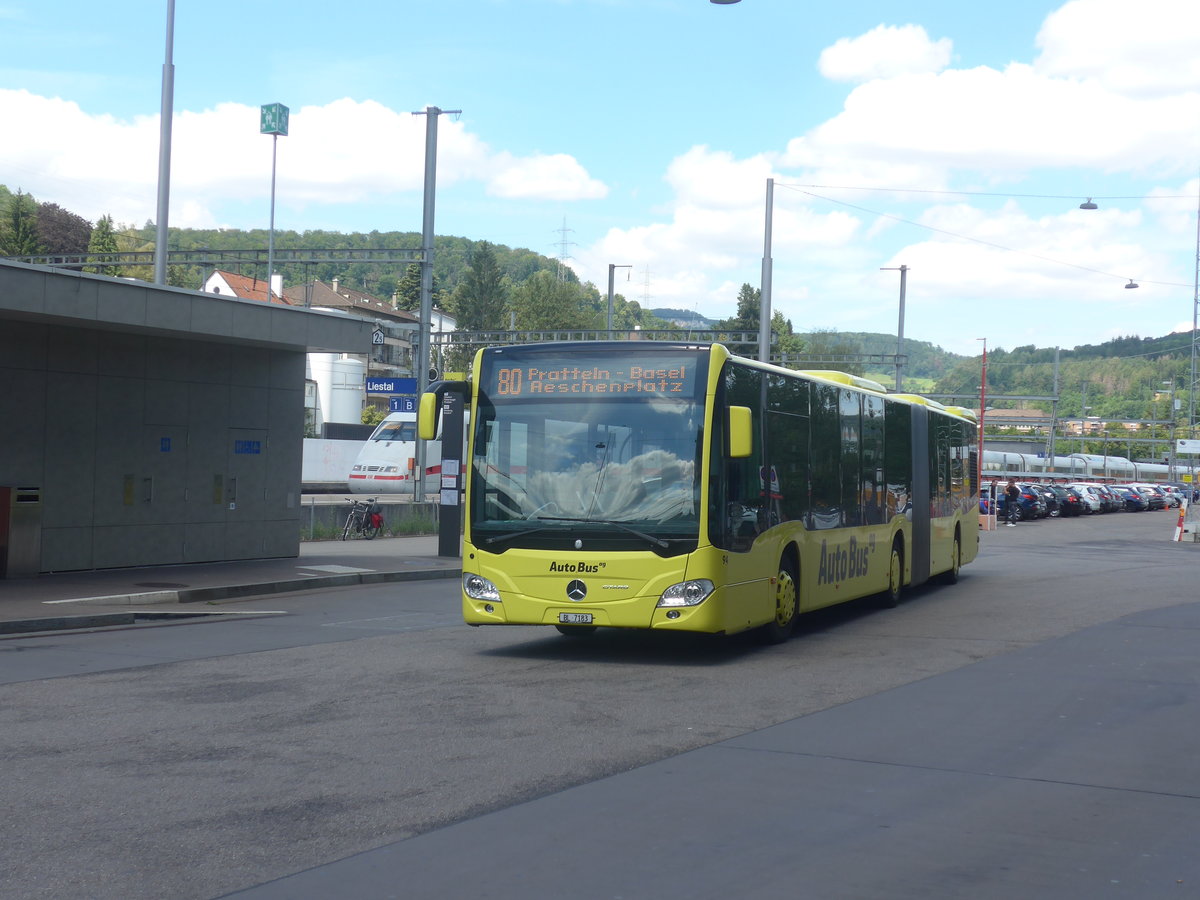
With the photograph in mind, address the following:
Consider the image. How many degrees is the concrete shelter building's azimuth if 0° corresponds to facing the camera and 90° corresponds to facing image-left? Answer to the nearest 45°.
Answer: approximately 315°

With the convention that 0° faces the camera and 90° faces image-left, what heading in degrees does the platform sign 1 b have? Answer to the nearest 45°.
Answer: approximately 0°

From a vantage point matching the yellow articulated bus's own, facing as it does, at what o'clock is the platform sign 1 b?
The platform sign 1 b is roughly at 4 o'clock from the yellow articulated bus.

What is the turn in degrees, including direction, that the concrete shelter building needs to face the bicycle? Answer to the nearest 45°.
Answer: approximately 90° to its left

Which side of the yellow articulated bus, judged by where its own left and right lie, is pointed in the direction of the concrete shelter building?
right

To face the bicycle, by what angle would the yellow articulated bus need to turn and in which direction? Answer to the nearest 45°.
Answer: approximately 135° to its right

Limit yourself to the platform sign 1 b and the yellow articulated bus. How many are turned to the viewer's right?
0

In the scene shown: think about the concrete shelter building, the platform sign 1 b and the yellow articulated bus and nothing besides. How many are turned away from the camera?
0

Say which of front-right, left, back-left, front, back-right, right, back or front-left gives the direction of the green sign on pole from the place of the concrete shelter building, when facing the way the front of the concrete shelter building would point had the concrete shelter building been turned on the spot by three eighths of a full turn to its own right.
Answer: right

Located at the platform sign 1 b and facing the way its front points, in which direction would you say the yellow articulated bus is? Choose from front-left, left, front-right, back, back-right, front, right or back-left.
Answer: front

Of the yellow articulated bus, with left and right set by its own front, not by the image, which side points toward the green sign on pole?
right

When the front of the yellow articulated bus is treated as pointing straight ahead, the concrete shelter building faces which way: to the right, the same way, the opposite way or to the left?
to the left
